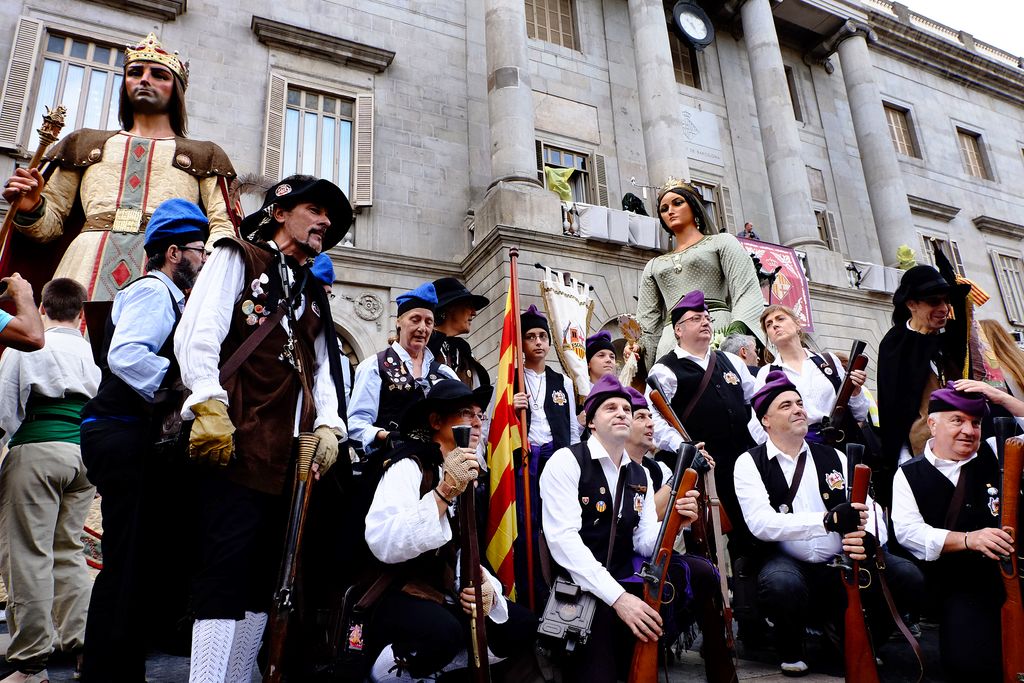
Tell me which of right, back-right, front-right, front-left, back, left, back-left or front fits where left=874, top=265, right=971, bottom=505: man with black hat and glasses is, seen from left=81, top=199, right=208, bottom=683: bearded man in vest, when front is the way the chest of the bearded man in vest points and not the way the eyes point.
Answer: front

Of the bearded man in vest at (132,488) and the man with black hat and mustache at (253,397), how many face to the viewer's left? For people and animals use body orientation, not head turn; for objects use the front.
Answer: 0

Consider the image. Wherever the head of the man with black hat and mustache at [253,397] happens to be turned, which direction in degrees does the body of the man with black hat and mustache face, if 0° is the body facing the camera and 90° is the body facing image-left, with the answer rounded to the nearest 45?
approximately 315°

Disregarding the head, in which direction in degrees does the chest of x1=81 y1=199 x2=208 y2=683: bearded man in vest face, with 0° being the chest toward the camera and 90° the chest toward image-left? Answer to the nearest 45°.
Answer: approximately 270°

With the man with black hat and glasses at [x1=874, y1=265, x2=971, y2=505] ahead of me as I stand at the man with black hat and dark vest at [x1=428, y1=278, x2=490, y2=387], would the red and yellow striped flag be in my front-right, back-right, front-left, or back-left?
front-right

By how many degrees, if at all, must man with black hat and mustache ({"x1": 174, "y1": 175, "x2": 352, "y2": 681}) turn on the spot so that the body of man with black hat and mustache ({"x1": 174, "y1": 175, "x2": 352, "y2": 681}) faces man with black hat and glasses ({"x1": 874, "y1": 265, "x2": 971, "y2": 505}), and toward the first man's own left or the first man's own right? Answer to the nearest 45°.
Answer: approximately 45° to the first man's own left

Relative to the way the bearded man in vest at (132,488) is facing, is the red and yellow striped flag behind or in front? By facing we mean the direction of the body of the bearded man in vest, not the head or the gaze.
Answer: in front

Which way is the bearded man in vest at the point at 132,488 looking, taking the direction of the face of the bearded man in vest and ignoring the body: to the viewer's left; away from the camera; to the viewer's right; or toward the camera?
to the viewer's right
